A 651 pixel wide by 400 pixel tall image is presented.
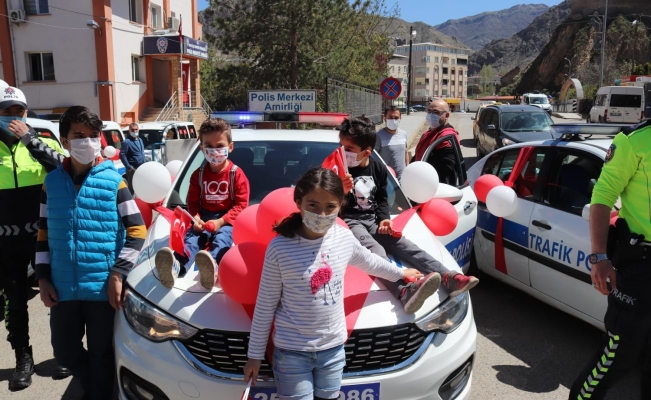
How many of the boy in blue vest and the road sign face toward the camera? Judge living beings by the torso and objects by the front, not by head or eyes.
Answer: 2

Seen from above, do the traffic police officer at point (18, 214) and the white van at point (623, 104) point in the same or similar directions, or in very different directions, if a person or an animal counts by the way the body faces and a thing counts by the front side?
very different directions

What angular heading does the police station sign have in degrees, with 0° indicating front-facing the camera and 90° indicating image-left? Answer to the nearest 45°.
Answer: approximately 0°

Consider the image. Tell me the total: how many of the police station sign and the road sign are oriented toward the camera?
2

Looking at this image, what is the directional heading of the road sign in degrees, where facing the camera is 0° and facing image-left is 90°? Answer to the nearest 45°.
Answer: approximately 0°
